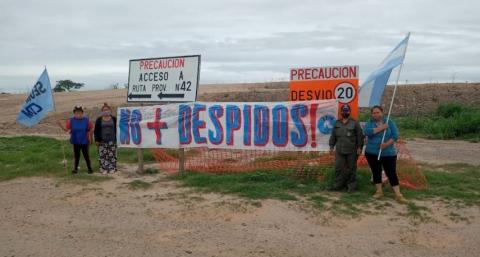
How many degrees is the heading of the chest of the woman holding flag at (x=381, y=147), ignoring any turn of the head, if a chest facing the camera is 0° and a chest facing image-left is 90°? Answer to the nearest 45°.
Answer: approximately 0°

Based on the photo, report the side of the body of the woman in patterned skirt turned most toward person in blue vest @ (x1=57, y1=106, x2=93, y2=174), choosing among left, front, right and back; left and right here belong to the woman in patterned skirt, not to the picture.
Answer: right

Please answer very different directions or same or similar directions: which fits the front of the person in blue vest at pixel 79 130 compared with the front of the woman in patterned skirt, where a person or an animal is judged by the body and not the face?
same or similar directions

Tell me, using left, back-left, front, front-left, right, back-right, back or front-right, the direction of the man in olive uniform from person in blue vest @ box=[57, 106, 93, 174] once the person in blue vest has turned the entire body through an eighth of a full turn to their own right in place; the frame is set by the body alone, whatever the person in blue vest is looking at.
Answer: left

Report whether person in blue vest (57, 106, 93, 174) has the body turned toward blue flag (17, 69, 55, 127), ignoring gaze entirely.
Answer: no

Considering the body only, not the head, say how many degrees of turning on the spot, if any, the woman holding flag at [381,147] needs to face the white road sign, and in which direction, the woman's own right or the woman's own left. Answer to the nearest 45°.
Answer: approximately 90° to the woman's own right

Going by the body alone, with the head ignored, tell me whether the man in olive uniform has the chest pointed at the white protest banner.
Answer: no

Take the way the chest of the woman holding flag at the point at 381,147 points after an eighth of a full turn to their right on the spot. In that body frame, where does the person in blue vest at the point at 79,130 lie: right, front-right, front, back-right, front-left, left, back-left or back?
front-right

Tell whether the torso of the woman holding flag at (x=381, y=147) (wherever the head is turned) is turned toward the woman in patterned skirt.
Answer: no

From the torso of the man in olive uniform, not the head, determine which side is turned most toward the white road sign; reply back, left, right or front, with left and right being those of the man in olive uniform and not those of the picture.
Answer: right

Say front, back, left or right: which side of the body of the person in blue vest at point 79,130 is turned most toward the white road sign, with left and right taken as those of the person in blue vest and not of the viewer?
left

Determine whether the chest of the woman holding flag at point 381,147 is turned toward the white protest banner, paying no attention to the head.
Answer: no

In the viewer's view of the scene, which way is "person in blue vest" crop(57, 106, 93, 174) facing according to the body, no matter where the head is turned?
toward the camera

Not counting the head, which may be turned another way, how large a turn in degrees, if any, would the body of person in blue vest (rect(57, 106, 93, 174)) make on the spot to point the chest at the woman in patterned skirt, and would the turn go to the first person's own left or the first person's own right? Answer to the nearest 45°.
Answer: approximately 90° to the first person's own left

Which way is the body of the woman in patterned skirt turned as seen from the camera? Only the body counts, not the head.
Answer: toward the camera
